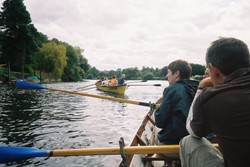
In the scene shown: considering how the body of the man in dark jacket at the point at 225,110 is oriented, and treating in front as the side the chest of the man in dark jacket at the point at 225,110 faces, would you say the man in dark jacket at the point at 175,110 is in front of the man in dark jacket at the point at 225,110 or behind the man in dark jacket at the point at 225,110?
in front

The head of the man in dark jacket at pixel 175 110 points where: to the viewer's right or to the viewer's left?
to the viewer's left

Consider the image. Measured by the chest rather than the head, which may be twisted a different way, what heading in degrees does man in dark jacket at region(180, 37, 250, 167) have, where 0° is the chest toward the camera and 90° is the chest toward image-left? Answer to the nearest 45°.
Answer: approximately 135°

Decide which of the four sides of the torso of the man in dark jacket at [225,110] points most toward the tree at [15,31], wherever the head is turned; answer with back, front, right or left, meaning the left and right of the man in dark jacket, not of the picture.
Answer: front

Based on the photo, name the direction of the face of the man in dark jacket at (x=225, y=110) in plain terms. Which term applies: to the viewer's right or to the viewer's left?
to the viewer's left
